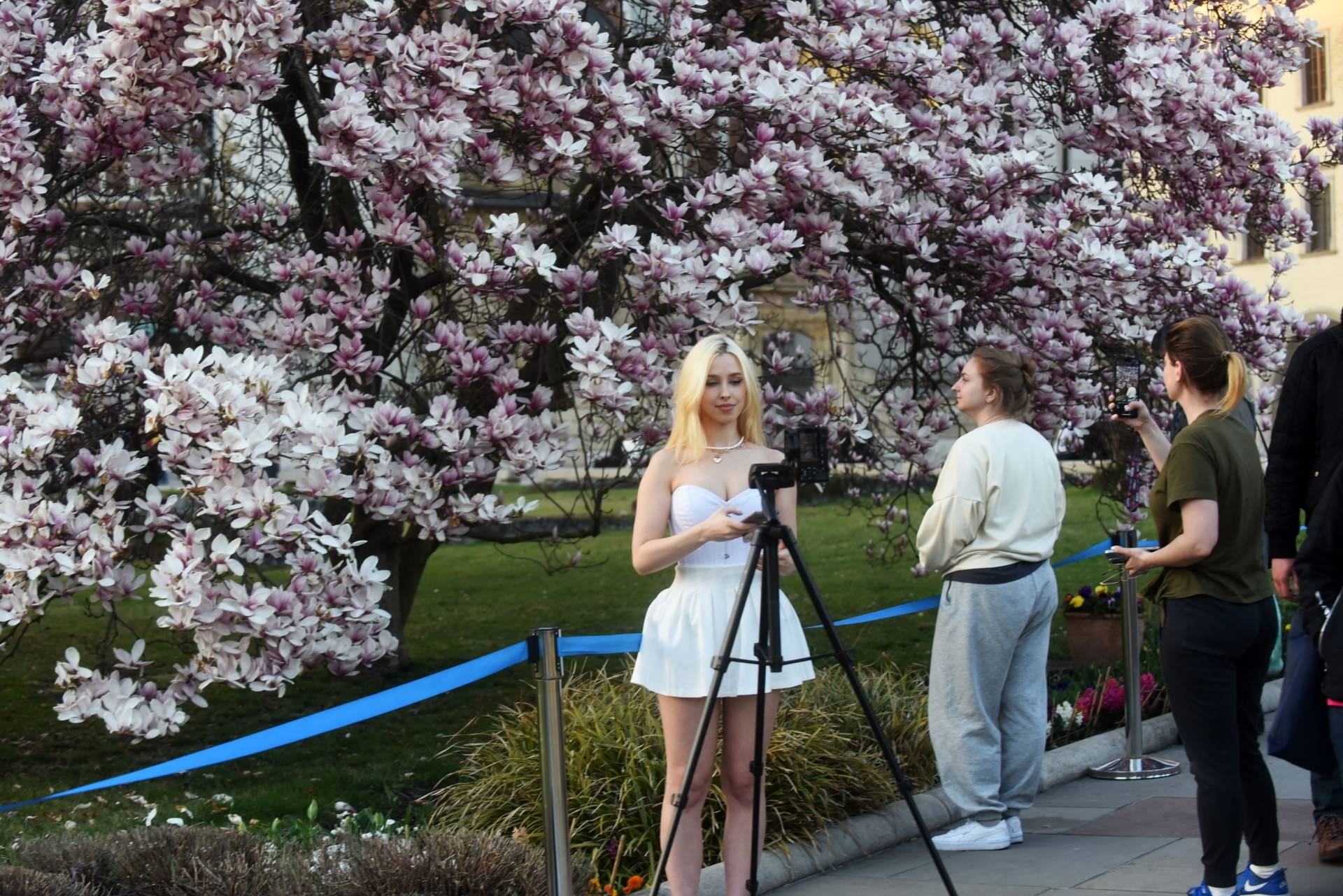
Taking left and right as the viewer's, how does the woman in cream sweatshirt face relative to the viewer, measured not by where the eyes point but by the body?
facing away from the viewer and to the left of the viewer

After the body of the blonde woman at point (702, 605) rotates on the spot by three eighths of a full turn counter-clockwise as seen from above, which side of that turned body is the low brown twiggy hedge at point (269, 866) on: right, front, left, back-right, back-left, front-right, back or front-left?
back-left

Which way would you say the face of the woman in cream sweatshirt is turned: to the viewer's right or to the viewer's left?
to the viewer's left

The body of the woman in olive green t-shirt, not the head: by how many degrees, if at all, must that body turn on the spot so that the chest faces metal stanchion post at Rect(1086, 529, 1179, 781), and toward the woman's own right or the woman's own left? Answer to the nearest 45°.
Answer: approximately 45° to the woman's own right

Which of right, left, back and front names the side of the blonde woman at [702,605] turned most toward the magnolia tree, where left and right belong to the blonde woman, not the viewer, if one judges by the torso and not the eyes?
back

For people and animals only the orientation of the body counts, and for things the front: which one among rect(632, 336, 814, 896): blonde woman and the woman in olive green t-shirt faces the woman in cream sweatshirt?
the woman in olive green t-shirt

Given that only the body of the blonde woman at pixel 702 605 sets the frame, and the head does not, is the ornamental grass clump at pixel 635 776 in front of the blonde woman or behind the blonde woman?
behind

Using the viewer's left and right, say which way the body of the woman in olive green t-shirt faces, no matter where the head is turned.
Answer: facing away from the viewer and to the left of the viewer
